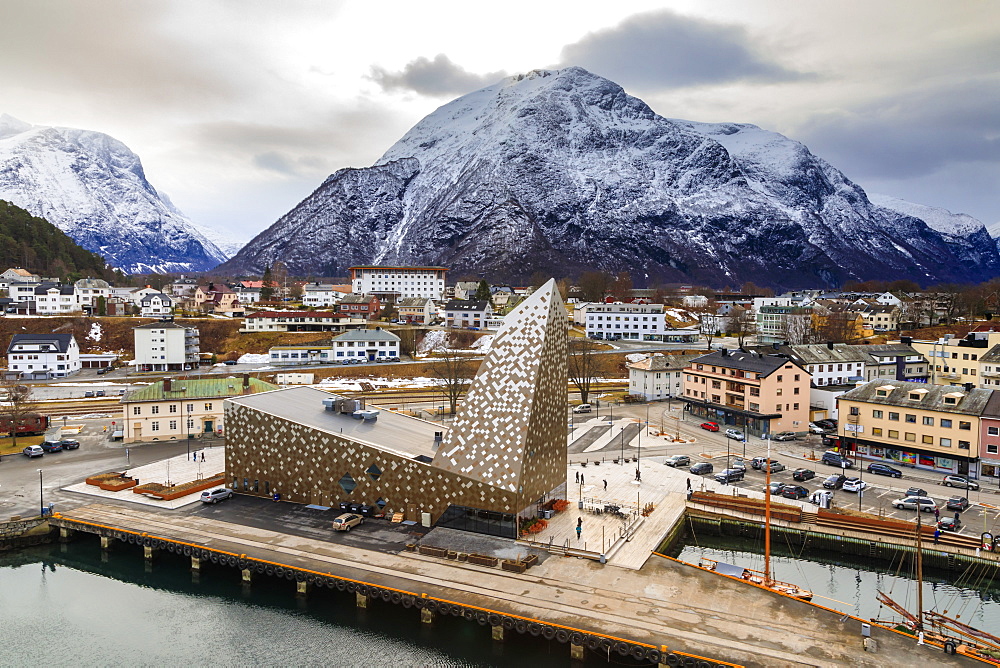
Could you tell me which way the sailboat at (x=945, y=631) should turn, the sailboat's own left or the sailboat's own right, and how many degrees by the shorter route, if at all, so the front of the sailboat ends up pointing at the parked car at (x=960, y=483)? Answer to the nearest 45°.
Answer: approximately 45° to the sailboat's own right

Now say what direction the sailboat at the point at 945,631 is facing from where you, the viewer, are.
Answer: facing away from the viewer and to the left of the viewer

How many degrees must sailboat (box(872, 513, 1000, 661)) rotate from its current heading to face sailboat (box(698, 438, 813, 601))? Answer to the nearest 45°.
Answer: approximately 45° to its left

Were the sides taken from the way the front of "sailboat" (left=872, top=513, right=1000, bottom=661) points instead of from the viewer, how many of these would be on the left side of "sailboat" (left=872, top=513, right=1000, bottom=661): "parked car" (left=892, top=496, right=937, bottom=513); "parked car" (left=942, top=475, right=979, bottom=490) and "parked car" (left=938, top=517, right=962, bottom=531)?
0

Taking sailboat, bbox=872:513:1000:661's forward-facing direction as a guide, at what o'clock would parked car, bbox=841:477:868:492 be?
The parked car is roughly at 1 o'clock from the sailboat.

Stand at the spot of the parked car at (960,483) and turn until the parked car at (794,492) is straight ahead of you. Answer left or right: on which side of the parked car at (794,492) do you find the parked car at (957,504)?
left

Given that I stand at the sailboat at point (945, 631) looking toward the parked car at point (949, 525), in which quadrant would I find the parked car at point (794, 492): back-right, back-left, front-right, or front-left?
front-left

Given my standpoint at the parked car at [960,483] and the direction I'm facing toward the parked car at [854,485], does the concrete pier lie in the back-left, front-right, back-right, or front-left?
front-left

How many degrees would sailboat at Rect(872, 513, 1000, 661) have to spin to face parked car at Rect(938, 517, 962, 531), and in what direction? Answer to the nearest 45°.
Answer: approximately 45° to its right

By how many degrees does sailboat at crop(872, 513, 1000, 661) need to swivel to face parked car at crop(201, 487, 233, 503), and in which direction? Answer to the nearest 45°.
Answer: approximately 45° to its left

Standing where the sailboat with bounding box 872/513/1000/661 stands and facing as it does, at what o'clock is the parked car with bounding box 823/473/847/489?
The parked car is roughly at 1 o'clock from the sailboat.
